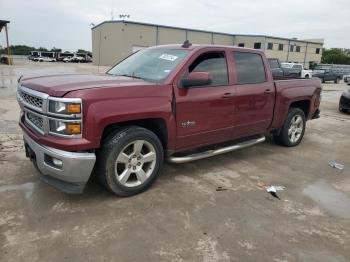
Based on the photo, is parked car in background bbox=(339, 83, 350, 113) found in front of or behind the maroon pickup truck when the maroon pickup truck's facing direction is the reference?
behind

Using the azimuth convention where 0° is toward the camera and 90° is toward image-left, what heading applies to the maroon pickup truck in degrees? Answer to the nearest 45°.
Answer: approximately 45°

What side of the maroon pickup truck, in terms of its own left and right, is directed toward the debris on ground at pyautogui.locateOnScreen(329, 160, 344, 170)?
back
